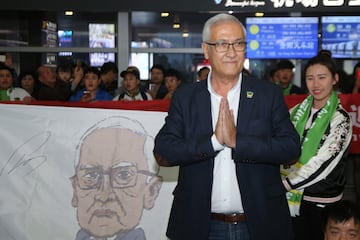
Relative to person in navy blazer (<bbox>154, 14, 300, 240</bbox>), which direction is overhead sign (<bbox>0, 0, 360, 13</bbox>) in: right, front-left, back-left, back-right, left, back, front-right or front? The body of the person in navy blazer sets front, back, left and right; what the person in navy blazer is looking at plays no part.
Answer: back

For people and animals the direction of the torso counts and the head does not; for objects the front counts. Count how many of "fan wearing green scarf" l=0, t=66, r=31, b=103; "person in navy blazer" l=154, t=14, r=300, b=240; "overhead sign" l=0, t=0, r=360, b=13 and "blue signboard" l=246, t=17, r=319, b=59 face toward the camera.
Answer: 4

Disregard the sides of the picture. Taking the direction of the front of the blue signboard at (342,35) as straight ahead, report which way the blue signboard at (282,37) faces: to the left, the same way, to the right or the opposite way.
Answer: the same way

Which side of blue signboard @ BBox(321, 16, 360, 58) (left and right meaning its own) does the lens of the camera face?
front

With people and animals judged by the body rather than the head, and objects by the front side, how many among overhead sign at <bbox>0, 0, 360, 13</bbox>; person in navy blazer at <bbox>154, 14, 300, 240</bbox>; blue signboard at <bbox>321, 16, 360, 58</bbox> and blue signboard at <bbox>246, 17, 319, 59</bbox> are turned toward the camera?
4

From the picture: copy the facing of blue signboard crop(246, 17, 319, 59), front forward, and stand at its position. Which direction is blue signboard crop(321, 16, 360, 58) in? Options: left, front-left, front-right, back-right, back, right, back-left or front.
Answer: left

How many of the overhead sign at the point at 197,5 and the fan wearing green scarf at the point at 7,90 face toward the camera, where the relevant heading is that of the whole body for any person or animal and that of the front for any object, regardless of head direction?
2

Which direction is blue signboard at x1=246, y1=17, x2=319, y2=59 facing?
toward the camera

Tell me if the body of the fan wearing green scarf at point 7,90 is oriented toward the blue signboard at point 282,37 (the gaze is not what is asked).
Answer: no

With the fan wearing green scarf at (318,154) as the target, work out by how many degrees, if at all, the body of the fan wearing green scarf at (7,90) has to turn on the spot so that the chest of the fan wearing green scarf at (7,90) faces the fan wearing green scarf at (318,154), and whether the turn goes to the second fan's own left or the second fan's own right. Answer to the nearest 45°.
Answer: approximately 45° to the second fan's own left

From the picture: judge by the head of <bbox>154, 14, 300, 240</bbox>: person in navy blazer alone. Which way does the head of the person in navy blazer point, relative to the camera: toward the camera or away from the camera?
toward the camera

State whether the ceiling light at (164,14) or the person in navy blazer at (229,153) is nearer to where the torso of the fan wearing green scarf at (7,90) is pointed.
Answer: the person in navy blazer

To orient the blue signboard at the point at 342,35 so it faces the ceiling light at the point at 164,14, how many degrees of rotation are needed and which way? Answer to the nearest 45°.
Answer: approximately 90° to its right

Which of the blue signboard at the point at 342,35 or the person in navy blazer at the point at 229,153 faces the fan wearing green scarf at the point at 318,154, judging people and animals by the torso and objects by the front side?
the blue signboard

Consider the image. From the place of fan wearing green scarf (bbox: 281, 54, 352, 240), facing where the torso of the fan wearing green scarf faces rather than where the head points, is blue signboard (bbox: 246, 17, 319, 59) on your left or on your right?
on your right

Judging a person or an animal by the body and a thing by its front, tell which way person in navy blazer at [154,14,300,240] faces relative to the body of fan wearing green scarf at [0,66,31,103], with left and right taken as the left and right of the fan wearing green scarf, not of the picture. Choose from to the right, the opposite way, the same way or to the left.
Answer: the same way

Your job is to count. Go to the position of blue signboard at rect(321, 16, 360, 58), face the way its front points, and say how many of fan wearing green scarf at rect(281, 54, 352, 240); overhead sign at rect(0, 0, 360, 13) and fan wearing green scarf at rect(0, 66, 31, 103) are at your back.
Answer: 0
